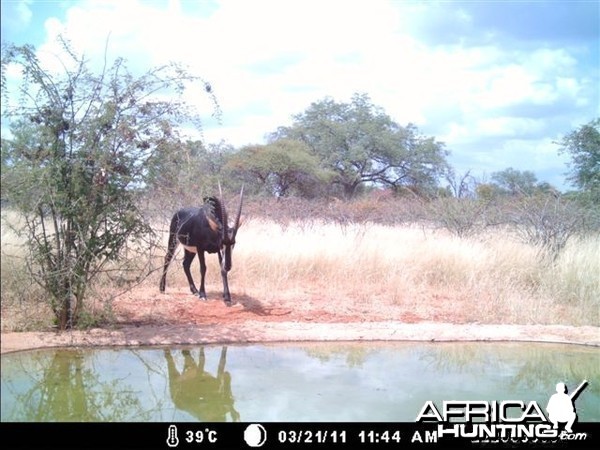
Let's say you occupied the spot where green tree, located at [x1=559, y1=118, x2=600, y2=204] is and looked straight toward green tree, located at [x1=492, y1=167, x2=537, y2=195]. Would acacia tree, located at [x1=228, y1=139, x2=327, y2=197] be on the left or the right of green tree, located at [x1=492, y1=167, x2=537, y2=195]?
left

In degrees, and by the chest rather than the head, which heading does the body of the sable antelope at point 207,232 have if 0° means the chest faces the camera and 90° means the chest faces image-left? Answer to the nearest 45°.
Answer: approximately 315°

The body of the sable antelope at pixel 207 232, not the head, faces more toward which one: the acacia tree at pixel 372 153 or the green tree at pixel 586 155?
the green tree

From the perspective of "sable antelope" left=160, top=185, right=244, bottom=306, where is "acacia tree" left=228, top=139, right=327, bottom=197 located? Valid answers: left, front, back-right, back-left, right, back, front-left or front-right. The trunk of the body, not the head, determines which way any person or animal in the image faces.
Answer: back-left

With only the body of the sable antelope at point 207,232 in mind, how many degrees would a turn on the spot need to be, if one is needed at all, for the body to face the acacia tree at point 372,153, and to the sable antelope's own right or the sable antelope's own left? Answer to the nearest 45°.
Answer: approximately 135° to the sable antelope's own left
